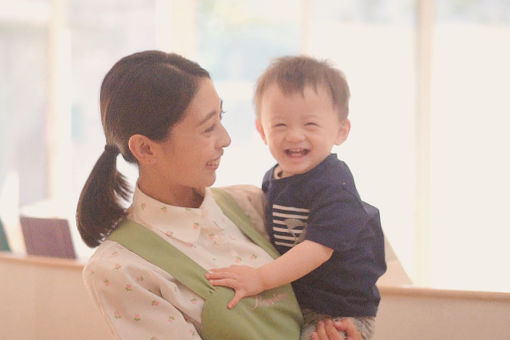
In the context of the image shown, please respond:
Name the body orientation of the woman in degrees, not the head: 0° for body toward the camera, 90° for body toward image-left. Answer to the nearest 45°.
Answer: approximately 315°

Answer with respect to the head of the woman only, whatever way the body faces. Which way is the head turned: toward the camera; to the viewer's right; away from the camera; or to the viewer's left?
to the viewer's right
